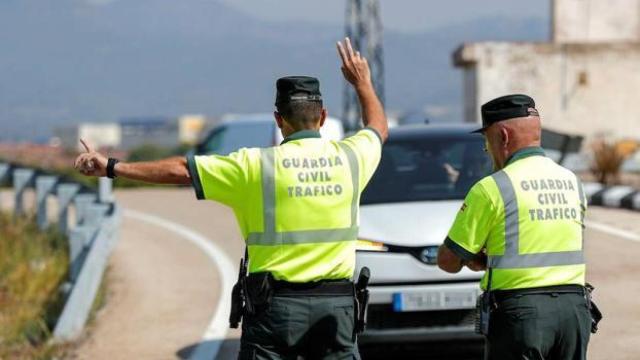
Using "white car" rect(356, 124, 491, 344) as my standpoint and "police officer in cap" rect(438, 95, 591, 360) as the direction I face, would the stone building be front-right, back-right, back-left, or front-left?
back-left

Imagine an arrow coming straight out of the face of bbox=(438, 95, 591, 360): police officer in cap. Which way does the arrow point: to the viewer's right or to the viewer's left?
to the viewer's left

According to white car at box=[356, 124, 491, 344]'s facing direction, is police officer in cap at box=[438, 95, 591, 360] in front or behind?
in front

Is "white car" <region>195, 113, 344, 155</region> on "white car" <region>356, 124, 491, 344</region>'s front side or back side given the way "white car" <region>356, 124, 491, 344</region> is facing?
on the back side

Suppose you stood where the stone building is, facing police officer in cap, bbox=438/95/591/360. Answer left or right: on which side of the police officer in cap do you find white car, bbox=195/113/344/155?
right

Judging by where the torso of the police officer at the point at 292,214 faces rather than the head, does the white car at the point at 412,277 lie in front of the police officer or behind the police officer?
in front

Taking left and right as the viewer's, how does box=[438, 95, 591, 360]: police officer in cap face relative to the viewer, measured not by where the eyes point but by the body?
facing away from the viewer and to the left of the viewer

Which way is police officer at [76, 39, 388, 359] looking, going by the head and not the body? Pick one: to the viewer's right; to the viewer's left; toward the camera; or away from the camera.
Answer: away from the camera

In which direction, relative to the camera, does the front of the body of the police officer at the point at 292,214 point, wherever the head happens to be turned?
away from the camera

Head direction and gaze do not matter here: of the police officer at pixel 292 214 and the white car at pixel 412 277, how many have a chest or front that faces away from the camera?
1

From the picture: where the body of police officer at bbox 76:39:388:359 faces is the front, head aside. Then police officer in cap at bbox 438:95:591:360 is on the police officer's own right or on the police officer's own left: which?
on the police officer's own right

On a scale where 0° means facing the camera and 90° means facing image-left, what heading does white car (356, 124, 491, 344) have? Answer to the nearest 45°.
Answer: approximately 0°

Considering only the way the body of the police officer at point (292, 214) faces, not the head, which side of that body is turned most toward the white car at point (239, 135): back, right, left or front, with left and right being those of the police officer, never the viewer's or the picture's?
front

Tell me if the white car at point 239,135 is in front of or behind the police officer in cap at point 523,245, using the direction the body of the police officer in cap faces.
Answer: in front
